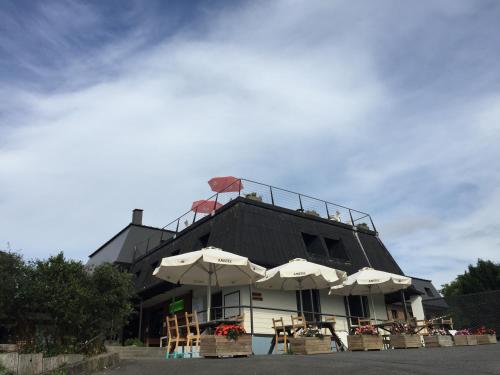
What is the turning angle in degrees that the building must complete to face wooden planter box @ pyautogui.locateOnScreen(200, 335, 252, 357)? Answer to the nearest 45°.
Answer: approximately 45° to its right

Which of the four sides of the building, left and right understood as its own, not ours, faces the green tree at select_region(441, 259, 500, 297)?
left

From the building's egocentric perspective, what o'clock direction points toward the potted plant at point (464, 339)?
The potted plant is roughly at 11 o'clock from the building.

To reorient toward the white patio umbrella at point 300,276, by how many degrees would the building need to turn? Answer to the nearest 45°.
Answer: approximately 45° to its right

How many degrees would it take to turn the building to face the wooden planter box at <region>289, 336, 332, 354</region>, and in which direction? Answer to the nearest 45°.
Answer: approximately 45° to its right

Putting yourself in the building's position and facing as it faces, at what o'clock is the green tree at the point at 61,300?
The green tree is roughly at 3 o'clock from the building.

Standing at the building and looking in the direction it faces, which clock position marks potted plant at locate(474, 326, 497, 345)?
The potted plant is roughly at 11 o'clock from the building.

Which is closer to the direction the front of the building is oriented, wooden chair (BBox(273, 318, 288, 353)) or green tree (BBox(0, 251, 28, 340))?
the wooden chair

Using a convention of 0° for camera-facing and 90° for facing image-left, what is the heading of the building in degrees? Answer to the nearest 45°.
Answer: approximately 315°
